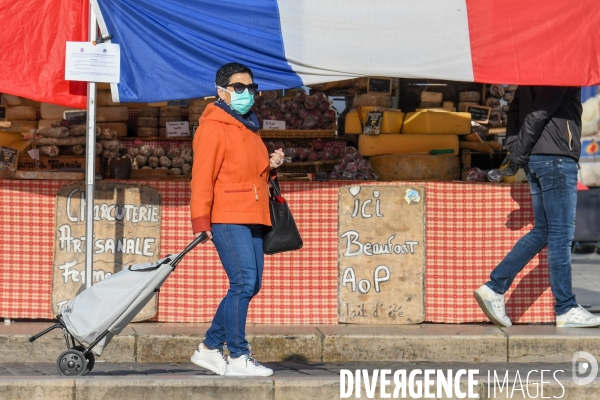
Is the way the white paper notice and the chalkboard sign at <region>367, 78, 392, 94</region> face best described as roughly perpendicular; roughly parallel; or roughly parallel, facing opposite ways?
roughly parallel

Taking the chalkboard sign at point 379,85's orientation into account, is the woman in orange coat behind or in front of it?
in front

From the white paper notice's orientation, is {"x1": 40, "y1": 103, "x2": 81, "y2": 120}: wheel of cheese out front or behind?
behind

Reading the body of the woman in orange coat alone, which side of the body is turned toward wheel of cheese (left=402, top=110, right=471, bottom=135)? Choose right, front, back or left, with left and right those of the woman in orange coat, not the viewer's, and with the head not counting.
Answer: left

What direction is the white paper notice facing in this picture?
toward the camera

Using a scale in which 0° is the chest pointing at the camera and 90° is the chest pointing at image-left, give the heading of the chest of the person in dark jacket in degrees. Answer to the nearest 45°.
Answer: approximately 270°

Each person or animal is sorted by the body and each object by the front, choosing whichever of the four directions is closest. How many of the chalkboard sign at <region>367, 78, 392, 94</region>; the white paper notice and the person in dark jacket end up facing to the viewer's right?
1

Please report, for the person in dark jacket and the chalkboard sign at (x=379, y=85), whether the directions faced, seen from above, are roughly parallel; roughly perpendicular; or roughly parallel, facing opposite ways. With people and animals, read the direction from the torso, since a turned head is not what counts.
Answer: roughly perpendicular

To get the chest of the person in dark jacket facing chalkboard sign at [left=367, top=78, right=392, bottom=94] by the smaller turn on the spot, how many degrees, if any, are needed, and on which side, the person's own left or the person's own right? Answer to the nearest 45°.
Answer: approximately 135° to the person's own left

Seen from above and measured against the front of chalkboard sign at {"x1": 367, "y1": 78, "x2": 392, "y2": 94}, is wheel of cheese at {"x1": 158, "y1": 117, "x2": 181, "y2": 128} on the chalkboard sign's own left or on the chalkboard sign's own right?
on the chalkboard sign's own right

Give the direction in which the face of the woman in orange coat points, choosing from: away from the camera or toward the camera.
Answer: toward the camera

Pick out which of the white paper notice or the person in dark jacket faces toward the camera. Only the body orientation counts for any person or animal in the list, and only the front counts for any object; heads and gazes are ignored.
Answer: the white paper notice

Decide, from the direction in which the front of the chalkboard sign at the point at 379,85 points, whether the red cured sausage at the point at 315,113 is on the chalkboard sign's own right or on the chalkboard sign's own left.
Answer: on the chalkboard sign's own right
